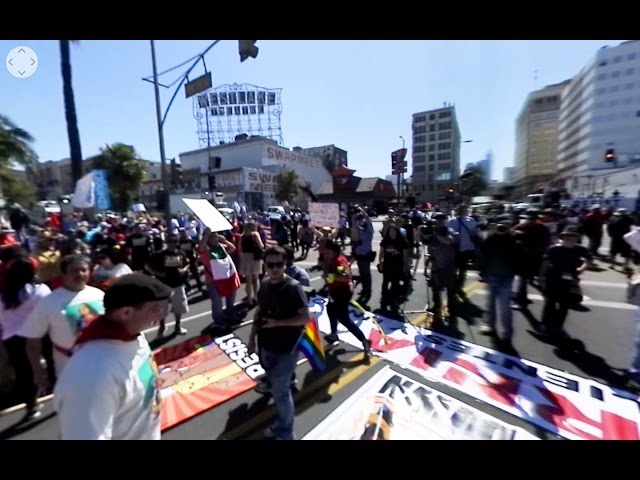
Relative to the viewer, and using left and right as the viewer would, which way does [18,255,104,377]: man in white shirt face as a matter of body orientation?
facing the viewer and to the right of the viewer

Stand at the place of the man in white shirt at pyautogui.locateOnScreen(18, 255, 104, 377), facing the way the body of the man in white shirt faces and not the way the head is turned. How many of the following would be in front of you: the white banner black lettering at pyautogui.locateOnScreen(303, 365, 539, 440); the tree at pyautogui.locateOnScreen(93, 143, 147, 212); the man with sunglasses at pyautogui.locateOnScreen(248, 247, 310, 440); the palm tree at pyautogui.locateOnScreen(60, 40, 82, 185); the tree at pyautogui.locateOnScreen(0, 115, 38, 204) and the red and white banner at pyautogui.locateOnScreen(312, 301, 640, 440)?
3

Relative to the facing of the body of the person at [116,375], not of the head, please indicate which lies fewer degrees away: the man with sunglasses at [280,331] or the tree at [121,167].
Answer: the man with sunglasses

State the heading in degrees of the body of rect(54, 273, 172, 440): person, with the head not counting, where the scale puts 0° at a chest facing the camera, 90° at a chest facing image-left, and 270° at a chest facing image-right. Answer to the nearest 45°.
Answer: approximately 270°

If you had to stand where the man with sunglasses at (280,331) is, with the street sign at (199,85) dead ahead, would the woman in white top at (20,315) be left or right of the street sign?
left

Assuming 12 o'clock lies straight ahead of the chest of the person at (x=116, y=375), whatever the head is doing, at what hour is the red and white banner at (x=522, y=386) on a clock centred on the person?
The red and white banner is roughly at 12 o'clock from the person.

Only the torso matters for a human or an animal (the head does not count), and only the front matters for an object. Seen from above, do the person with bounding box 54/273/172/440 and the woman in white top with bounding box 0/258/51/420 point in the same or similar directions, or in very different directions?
same or similar directions

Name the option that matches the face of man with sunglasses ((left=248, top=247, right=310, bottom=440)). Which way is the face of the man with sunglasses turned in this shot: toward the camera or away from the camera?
toward the camera
